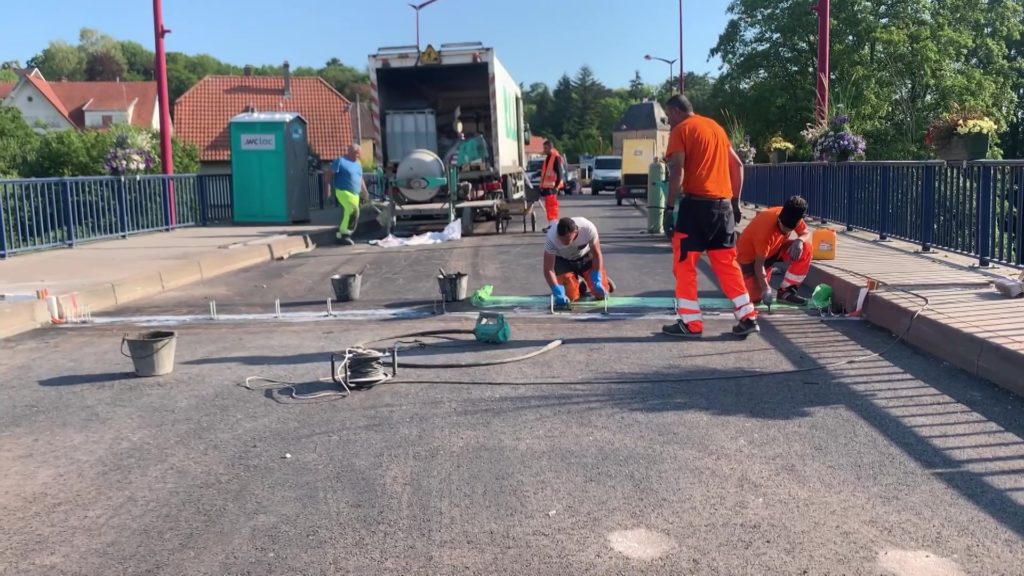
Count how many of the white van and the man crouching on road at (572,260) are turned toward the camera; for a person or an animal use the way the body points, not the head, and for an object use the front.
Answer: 2

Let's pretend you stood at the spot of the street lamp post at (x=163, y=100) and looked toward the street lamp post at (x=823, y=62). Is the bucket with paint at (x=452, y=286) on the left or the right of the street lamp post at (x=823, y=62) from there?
right

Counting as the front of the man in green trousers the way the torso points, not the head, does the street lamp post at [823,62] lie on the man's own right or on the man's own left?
on the man's own left

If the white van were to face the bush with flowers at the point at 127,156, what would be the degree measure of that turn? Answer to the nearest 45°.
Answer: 0° — it already faces it

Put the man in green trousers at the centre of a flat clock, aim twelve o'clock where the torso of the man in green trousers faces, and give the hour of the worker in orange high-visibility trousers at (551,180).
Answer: The worker in orange high-visibility trousers is roughly at 11 o'clock from the man in green trousers.

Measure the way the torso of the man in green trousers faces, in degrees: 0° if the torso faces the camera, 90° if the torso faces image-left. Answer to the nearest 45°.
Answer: approximately 315°

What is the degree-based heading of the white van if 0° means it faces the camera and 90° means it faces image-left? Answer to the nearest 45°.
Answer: approximately 0°

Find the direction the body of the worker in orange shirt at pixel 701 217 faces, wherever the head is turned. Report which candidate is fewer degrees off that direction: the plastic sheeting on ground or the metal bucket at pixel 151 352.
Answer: the plastic sheeting on ground

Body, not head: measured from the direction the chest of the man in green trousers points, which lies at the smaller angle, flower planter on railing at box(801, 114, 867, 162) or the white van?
the flower planter on railing

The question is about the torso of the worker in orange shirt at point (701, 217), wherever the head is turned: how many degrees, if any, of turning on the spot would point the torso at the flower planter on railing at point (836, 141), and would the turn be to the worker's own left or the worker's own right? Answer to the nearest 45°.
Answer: approximately 45° to the worker's own right

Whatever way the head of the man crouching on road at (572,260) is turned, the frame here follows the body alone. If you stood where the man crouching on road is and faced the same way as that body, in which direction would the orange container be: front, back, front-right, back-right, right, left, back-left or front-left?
back-left
